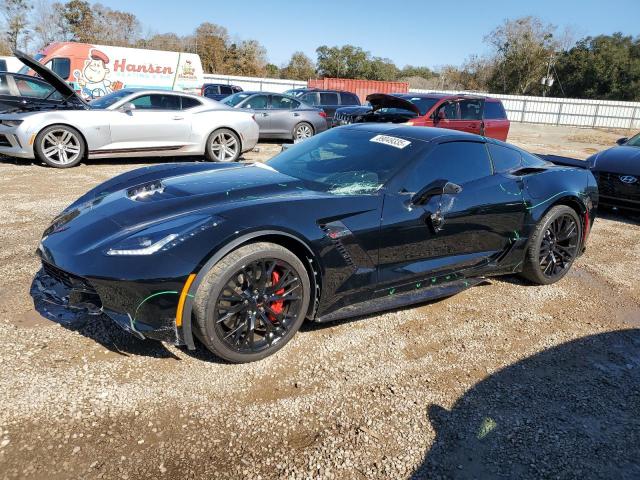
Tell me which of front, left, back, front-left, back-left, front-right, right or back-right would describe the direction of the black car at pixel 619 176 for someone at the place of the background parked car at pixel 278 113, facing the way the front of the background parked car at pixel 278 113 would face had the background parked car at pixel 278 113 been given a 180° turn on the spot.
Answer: front-right

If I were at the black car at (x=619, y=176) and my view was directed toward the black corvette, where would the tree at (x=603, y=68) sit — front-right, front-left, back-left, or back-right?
back-right

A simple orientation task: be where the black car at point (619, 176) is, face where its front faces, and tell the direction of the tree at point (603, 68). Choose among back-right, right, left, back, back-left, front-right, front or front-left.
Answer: back-right

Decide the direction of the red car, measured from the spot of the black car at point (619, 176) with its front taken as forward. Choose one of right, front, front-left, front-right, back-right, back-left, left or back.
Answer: right

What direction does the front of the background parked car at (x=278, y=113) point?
to the viewer's left

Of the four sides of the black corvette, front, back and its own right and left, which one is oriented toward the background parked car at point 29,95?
right

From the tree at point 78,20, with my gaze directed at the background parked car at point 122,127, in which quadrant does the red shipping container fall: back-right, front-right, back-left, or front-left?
front-left

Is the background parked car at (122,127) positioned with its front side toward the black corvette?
no

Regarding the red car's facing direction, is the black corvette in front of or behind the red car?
in front

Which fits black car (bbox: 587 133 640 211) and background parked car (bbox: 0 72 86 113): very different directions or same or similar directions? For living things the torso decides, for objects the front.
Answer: very different directions

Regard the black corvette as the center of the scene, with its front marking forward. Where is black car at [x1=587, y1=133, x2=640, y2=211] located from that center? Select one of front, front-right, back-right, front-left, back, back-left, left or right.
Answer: back

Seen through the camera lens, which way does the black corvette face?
facing the viewer and to the left of the viewer

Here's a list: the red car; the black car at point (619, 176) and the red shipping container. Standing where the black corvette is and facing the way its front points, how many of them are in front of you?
0

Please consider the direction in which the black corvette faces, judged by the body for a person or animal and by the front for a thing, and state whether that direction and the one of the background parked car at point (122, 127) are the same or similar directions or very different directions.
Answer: same or similar directions
